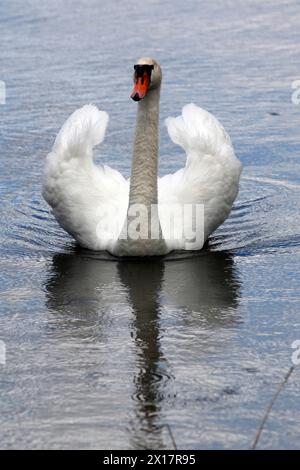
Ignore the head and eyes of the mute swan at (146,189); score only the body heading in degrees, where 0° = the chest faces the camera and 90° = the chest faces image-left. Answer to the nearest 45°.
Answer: approximately 0°
